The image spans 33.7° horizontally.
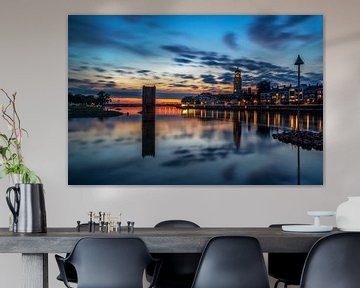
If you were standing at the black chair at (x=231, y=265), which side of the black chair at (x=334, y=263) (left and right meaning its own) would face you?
left

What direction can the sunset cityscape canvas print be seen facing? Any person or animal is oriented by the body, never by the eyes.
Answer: toward the camera

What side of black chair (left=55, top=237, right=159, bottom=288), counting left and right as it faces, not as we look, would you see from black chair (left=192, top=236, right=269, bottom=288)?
right

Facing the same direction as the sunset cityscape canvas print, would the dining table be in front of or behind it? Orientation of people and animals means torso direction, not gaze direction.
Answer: in front

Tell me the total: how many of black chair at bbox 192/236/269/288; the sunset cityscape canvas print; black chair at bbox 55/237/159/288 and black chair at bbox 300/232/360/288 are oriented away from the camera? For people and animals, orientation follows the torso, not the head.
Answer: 3

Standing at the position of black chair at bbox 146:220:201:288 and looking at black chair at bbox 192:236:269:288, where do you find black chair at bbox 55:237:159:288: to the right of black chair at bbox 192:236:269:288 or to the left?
right

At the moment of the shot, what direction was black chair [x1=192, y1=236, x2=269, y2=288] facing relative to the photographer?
facing away from the viewer

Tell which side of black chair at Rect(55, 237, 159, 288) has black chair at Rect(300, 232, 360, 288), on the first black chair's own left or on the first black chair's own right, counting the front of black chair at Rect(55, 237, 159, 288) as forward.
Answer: on the first black chair's own right

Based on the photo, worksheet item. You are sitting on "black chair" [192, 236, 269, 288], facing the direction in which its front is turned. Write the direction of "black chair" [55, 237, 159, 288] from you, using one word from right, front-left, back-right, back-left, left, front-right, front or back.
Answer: left

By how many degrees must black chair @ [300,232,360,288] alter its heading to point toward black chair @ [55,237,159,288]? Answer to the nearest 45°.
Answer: approximately 90° to its left

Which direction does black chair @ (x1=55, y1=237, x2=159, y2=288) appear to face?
away from the camera

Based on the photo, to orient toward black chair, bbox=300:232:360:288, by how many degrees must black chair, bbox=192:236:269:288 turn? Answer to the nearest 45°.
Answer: approximately 90° to its right

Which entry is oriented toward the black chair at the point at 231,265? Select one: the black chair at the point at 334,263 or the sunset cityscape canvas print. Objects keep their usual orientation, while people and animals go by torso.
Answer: the sunset cityscape canvas print

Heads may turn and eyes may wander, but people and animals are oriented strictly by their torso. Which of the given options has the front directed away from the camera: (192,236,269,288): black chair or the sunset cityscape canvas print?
the black chair

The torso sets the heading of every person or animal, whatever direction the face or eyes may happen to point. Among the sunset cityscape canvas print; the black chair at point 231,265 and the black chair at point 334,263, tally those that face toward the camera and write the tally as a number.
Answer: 1

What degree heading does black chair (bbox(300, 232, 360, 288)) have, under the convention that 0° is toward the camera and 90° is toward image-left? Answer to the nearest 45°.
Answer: approximately 180°
